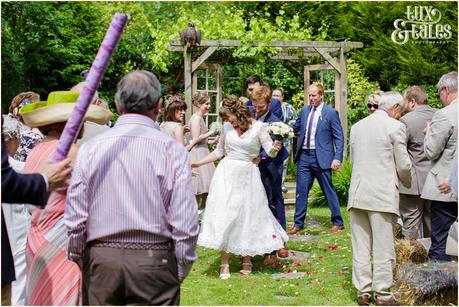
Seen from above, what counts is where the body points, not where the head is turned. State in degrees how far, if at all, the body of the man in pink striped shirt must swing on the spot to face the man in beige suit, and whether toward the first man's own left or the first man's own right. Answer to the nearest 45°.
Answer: approximately 45° to the first man's own right

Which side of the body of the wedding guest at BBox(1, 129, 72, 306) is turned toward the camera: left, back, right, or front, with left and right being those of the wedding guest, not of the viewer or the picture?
right

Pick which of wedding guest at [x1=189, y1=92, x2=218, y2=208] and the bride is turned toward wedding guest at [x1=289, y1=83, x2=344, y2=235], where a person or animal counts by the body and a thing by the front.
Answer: wedding guest at [x1=189, y1=92, x2=218, y2=208]

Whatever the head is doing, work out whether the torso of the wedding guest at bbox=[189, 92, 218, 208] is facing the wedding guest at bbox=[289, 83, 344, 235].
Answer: yes

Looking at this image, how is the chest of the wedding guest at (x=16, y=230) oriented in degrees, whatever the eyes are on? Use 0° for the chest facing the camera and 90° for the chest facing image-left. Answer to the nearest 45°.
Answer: approximately 225°

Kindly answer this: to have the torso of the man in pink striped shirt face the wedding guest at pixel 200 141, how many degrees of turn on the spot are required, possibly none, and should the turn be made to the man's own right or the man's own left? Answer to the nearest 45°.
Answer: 0° — they already face them

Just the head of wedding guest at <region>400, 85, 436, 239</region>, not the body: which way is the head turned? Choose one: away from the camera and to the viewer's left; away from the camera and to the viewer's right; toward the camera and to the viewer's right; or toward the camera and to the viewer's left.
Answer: away from the camera and to the viewer's left

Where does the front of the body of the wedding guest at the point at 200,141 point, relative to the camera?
to the viewer's right

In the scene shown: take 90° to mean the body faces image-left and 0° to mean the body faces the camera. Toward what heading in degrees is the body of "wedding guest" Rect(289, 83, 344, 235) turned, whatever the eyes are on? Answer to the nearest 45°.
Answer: approximately 45°

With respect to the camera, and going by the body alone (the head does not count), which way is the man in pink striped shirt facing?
away from the camera

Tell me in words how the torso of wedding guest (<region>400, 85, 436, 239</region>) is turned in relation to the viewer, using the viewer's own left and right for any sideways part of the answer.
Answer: facing away from the viewer and to the left of the viewer

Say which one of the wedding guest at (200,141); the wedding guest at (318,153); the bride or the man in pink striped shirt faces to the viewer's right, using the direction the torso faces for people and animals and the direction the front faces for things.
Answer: the wedding guest at (200,141)
